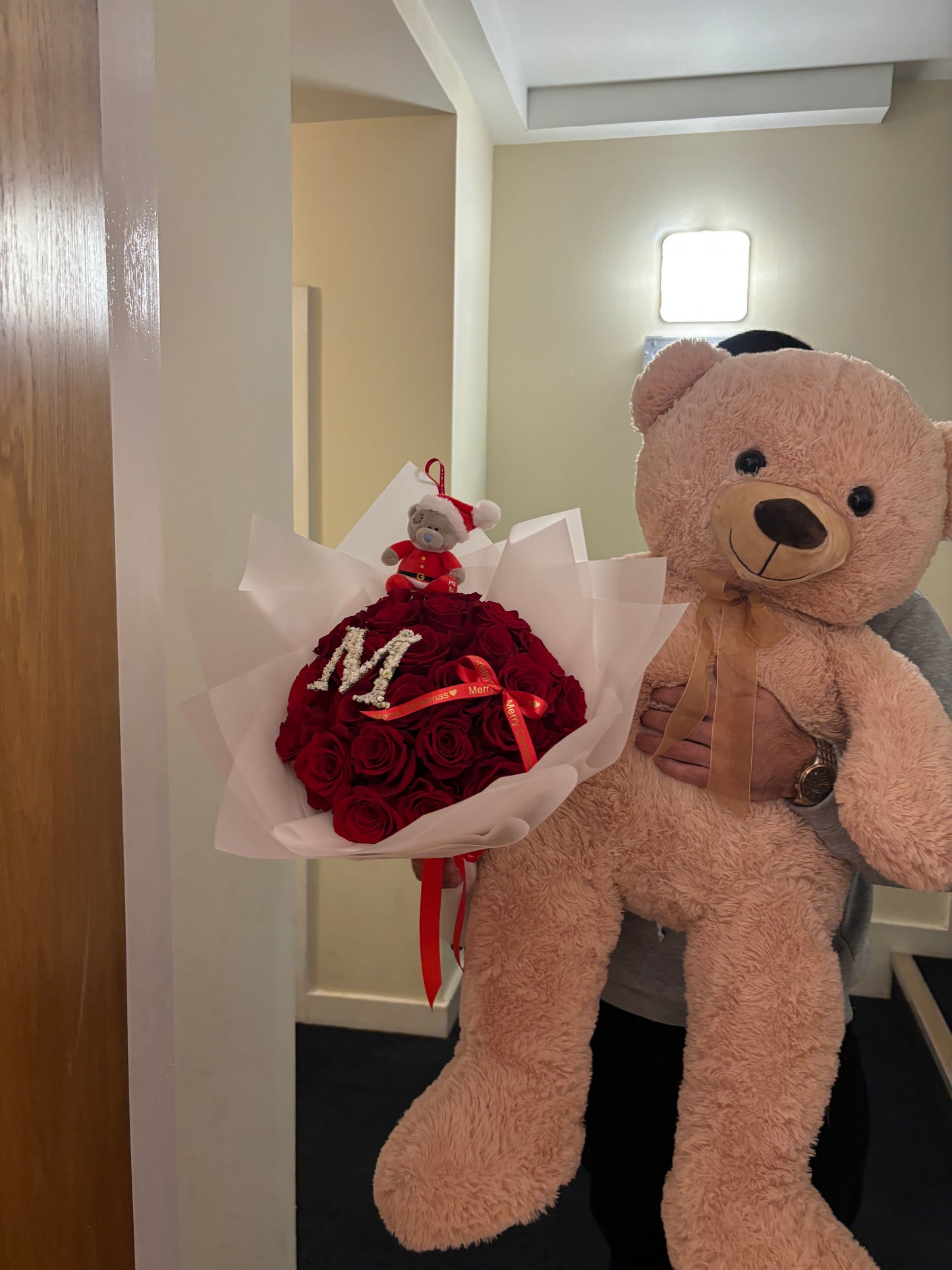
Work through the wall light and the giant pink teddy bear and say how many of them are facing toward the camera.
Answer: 2

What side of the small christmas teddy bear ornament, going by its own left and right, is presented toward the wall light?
back

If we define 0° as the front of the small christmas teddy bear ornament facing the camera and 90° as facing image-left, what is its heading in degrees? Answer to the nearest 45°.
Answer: approximately 0°

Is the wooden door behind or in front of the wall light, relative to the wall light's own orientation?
in front

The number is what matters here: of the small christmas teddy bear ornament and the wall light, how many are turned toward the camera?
2

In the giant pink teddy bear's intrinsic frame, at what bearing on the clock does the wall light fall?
The wall light is roughly at 6 o'clock from the giant pink teddy bear.
